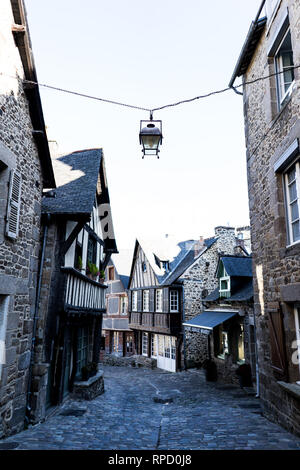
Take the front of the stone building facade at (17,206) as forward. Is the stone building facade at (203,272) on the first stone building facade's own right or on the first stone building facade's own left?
on the first stone building facade's own left

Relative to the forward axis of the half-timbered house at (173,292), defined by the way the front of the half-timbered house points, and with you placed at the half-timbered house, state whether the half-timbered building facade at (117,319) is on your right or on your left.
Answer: on your right

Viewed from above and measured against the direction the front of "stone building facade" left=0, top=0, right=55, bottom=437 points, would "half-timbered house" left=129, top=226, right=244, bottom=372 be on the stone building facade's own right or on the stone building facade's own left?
on the stone building facade's own left

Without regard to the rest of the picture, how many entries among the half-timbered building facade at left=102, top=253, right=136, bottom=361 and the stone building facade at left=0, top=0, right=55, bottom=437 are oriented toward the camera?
1

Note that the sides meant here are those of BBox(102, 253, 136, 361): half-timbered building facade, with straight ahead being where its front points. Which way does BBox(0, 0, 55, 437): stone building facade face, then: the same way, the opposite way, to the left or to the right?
to the left

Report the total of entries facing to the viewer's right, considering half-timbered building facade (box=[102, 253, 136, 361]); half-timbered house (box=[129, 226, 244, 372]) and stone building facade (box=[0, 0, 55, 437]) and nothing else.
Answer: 1

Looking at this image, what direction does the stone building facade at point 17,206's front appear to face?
to the viewer's right

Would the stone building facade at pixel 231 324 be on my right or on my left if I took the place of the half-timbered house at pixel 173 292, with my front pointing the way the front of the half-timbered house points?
on my left
